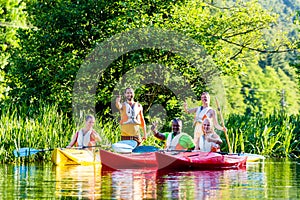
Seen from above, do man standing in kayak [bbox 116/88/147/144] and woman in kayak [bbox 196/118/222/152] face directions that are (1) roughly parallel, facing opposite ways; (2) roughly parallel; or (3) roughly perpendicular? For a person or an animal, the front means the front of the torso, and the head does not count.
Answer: roughly parallel

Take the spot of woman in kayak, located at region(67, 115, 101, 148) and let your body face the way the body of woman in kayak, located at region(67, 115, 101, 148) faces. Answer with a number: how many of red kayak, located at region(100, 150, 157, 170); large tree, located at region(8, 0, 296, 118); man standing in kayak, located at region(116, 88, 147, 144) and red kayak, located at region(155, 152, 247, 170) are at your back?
1

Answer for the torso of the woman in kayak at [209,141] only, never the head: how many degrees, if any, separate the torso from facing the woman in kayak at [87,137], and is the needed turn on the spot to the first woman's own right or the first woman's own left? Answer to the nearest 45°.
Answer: approximately 90° to the first woman's own right

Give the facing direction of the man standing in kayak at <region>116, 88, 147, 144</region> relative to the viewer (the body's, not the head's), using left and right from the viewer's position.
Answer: facing the viewer

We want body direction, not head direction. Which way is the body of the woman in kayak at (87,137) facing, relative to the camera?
toward the camera

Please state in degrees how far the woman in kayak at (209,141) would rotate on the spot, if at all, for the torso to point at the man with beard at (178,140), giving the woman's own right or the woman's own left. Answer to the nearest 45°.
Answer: approximately 45° to the woman's own right

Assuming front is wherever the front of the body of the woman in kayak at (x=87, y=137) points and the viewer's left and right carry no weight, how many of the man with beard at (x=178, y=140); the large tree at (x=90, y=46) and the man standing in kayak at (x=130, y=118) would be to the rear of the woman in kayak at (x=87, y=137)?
1

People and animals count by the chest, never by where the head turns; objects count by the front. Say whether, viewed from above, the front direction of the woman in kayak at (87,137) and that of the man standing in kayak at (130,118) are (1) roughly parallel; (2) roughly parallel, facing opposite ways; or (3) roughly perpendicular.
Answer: roughly parallel
